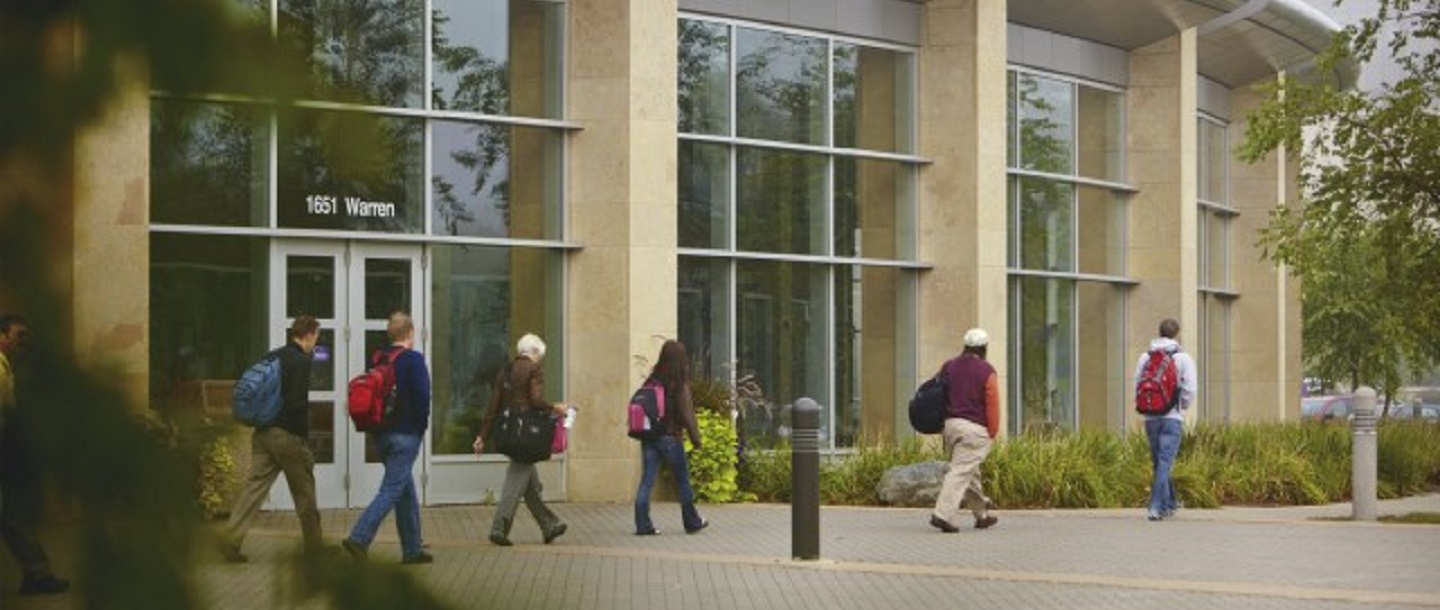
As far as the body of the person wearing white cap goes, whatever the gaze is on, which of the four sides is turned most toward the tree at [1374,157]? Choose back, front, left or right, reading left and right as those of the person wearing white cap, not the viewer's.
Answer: front

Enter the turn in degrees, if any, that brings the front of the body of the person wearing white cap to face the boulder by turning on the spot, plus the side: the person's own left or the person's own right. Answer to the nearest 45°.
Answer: approximately 45° to the person's own left

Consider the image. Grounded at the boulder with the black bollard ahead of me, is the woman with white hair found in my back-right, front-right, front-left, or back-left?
front-right

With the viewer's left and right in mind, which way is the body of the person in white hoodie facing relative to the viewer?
facing away from the viewer and to the right of the viewer

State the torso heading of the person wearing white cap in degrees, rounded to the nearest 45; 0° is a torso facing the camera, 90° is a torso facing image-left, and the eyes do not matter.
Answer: approximately 225°

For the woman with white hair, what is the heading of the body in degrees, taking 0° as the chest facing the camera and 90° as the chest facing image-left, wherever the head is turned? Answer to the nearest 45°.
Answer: approximately 225°

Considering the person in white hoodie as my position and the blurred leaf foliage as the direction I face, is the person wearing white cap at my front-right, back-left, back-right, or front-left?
front-right

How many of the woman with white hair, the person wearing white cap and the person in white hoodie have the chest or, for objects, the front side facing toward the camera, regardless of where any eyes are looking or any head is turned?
0

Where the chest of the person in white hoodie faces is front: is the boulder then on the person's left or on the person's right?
on the person's left
